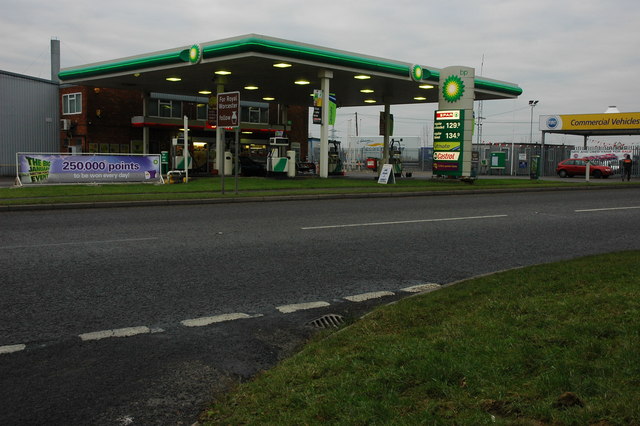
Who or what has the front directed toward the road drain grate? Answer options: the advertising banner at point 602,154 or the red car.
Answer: the advertising banner
